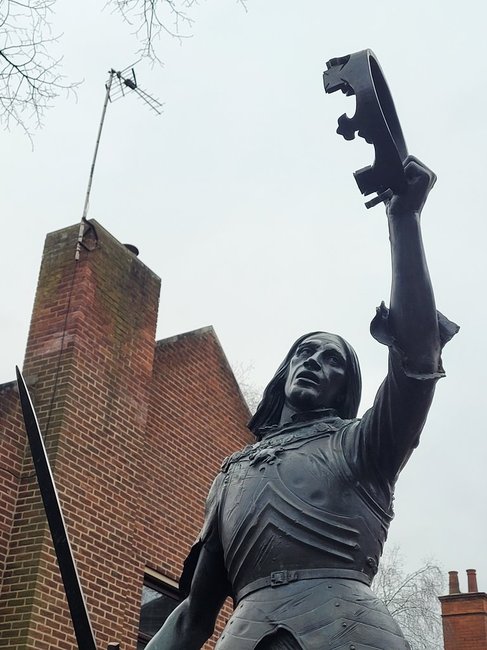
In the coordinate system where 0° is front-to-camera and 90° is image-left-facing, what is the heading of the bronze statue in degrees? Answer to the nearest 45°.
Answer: approximately 45°

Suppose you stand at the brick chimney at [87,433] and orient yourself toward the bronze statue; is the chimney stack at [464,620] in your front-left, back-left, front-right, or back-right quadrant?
back-left

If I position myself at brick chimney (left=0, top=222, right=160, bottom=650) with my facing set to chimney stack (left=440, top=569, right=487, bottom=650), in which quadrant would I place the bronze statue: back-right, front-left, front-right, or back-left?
back-right

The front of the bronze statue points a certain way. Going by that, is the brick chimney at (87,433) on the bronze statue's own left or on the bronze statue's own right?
on the bronze statue's own right

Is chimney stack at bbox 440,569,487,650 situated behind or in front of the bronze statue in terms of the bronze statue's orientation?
behind
